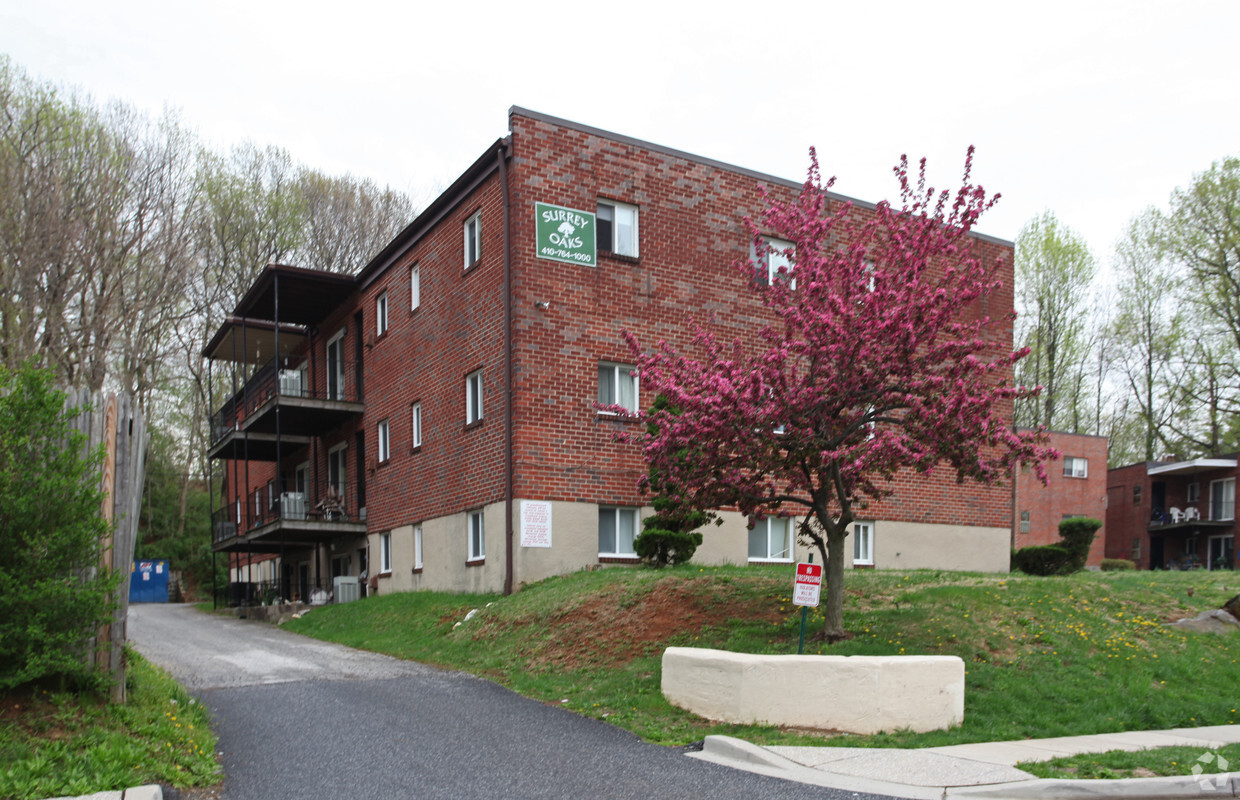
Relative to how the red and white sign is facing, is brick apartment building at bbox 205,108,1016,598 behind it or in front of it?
behind

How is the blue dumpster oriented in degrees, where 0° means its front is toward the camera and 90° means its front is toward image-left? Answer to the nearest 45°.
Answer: approximately 0°

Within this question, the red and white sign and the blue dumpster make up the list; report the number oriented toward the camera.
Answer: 2
